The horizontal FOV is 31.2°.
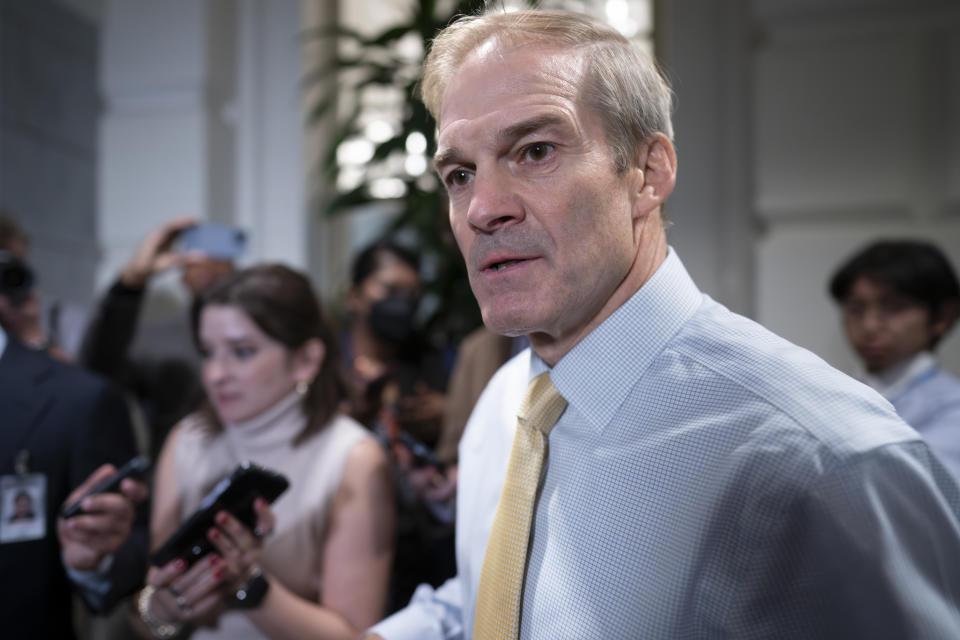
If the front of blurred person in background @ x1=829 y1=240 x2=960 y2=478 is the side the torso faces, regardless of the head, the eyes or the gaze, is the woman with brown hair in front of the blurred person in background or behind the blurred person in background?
in front

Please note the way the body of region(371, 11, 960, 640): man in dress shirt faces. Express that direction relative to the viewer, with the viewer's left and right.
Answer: facing the viewer and to the left of the viewer

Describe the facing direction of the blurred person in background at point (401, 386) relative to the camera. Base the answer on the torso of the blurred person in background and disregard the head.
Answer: toward the camera

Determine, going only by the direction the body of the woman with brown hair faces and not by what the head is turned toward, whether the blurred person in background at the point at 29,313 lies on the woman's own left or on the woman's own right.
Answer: on the woman's own right

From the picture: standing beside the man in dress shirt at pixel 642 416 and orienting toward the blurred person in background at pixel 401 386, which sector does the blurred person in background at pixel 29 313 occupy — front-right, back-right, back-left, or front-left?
front-left

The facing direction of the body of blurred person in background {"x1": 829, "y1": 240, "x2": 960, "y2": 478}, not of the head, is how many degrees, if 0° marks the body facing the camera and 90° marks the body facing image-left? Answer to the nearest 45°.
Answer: approximately 45°

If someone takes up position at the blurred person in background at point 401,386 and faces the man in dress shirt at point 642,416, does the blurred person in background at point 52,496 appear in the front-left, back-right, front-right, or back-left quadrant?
front-right

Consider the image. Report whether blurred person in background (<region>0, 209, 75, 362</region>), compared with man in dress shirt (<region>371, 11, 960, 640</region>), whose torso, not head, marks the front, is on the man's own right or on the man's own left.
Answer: on the man's own right

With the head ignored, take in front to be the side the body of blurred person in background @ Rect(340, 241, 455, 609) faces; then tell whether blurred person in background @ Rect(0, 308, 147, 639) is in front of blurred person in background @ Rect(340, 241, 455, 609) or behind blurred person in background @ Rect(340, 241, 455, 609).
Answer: in front

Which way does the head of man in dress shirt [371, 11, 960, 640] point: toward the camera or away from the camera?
toward the camera

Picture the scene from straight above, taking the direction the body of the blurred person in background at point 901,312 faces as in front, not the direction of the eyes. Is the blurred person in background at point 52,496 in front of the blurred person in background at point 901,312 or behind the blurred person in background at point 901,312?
in front

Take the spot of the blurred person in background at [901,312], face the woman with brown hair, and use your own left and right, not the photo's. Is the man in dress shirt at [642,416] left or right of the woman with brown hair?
left
